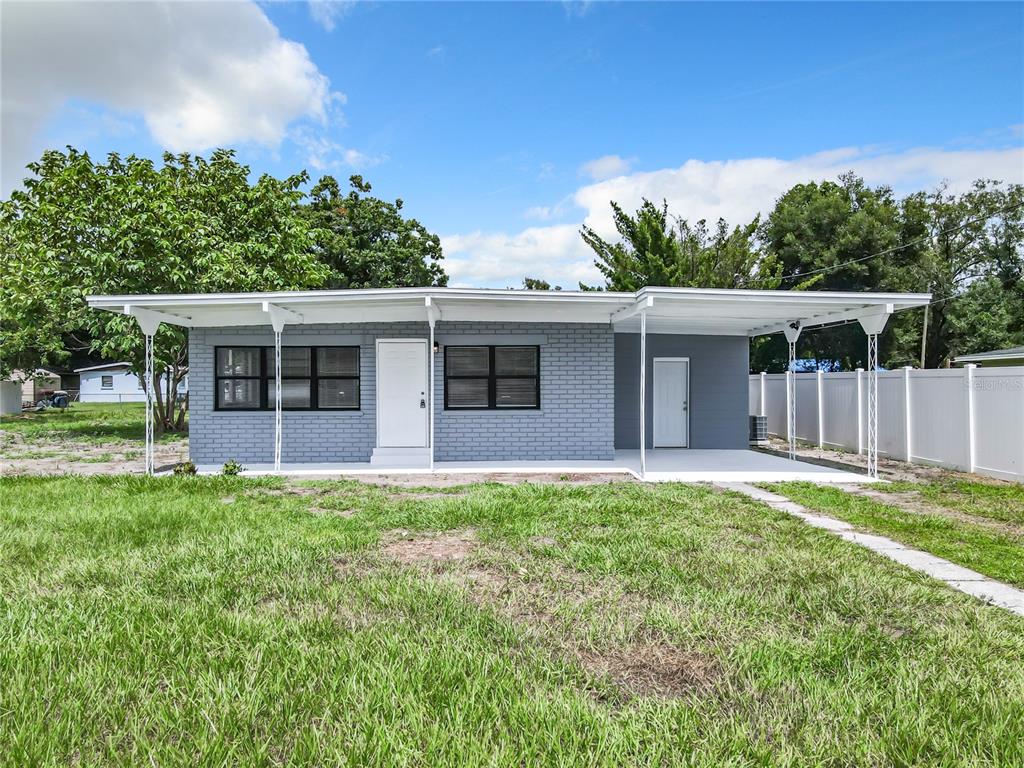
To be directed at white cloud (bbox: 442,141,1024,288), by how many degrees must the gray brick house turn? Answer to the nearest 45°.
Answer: approximately 135° to its left

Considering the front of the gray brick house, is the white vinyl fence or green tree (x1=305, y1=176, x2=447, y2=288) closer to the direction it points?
the white vinyl fence

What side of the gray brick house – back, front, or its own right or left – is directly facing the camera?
front

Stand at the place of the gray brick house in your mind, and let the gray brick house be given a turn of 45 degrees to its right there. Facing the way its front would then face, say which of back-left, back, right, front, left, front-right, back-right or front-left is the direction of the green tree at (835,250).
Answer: back

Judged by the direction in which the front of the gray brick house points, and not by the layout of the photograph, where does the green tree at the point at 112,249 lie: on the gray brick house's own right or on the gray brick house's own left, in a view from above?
on the gray brick house's own right

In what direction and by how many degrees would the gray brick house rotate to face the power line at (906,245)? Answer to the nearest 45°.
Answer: approximately 135° to its left

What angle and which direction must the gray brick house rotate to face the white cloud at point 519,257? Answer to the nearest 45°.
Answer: approximately 180°

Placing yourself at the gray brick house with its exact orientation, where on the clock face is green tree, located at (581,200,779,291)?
The green tree is roughly at 7 o'clock from the gray brick house.

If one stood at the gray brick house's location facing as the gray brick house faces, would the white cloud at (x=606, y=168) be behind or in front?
behind

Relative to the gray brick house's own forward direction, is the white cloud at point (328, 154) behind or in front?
behind

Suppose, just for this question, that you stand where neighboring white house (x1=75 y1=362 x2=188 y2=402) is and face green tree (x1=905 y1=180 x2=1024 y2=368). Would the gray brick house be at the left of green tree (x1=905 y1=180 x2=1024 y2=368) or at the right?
right
